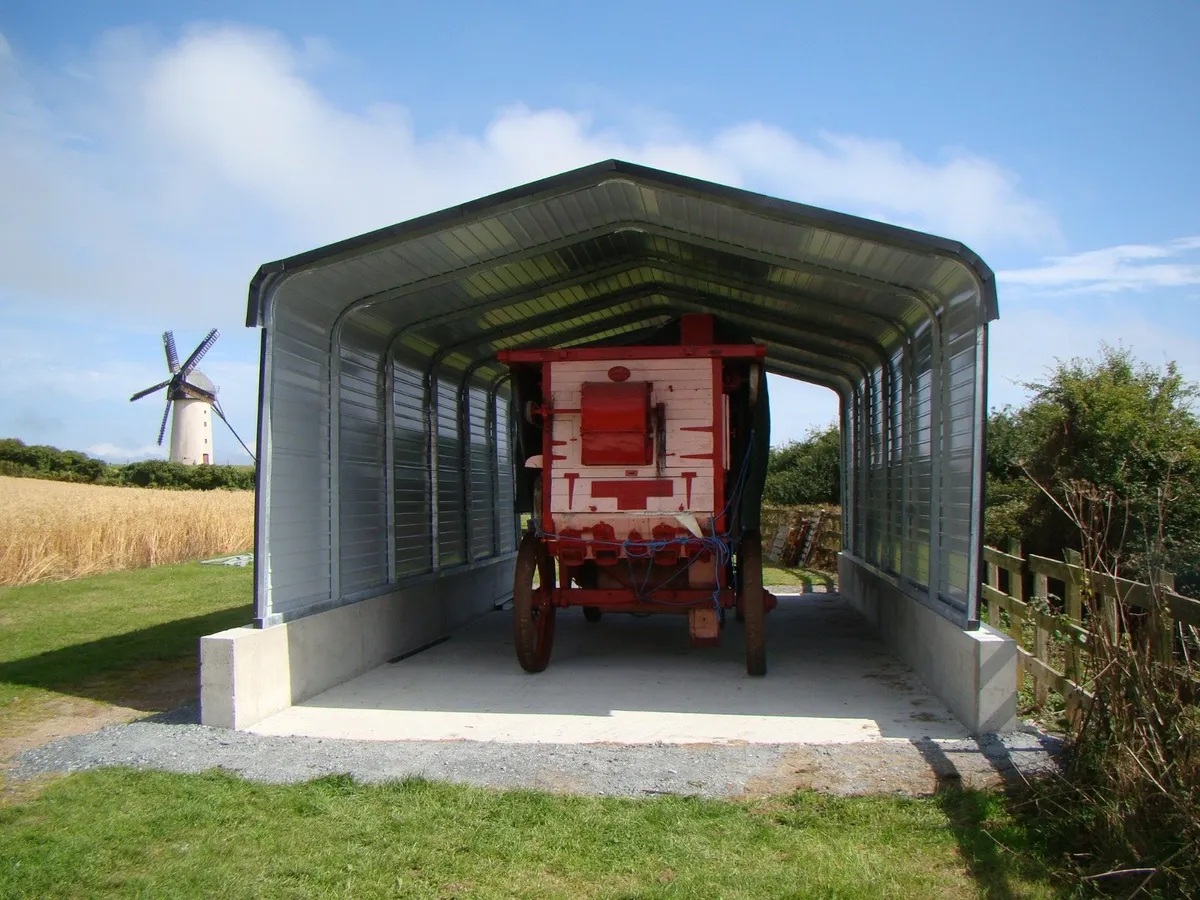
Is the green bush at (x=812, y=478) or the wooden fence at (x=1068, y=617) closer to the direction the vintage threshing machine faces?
the green bush

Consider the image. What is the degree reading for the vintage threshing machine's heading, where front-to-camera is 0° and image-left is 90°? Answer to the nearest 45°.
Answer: approximately 180°

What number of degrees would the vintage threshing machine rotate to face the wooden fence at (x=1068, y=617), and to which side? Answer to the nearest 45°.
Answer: approximately 135° to its right
